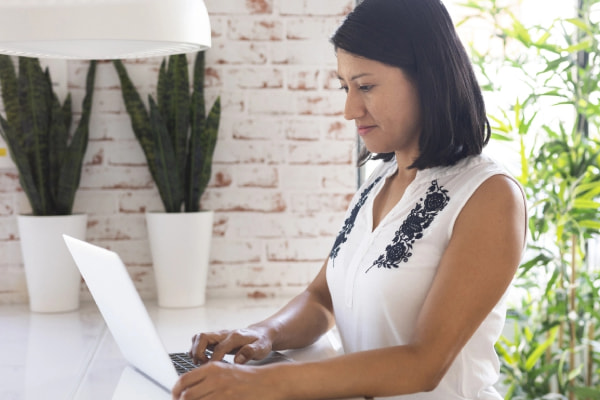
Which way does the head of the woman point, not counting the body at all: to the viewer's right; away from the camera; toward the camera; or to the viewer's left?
to the viewer's left

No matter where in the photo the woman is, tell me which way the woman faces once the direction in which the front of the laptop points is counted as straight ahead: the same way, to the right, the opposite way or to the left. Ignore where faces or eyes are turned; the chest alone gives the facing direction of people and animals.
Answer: the opposite way

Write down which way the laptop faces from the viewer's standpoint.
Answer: facing away from the viewer and to the right of the viewer

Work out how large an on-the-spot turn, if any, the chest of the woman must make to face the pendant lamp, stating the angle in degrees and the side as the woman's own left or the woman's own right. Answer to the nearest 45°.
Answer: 0° — they already face it

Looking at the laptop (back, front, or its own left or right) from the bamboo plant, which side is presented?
front

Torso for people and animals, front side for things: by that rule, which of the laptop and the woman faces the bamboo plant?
the laptop

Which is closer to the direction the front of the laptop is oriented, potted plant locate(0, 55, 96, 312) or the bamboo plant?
the bamboo plant

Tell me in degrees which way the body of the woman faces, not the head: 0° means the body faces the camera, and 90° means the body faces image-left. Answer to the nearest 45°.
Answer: approximately 45°

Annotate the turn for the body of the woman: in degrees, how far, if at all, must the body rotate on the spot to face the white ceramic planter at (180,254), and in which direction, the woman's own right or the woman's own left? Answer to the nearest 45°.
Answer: approximately 90° to the woman's own right

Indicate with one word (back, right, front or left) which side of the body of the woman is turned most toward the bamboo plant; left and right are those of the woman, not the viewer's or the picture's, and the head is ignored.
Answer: back

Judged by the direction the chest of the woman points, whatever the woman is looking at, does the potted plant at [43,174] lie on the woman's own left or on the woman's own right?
on the woman's own right

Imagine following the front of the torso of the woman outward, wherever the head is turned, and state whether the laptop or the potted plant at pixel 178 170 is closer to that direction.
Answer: the laptop
